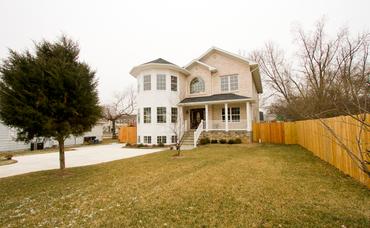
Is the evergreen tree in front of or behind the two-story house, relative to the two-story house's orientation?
in front

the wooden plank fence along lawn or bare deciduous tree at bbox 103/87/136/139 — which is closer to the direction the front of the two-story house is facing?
the wooden plank fence along lawn

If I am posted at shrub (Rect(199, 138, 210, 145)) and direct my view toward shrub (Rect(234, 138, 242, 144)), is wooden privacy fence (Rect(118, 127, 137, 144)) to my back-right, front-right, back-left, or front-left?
back-left

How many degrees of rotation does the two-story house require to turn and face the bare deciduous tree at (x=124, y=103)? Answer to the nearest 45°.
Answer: approximately 135° to its right

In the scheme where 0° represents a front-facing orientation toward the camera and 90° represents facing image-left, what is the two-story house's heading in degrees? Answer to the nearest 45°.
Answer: approximately 0°
